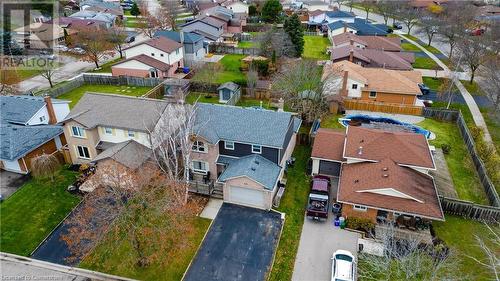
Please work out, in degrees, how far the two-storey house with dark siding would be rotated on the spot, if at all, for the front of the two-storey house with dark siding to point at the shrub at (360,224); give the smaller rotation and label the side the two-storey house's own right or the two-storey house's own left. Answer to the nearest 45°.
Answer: approximately 45° to the two-storey house's own left

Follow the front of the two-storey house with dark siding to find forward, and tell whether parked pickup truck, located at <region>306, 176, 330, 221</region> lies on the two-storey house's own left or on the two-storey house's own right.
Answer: on the two-storey house's own left

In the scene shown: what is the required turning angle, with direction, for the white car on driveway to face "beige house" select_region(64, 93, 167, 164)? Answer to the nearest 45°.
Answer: approximately 90° to its left

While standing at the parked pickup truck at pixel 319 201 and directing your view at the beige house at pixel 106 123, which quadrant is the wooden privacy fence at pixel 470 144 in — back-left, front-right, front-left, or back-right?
back-right

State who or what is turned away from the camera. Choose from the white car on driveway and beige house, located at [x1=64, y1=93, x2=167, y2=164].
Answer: the white car on driveway

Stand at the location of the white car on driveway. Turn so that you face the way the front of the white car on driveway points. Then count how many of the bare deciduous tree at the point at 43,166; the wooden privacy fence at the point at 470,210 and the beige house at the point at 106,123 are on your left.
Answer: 2

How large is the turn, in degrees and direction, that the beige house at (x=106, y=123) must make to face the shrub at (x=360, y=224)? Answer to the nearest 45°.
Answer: approximately 45° to its left

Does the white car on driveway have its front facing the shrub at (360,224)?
yes

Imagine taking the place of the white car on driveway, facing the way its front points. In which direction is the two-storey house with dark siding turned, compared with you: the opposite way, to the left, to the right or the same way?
the opposite way

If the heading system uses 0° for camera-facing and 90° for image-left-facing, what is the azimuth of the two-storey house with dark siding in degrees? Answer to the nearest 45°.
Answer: approximately 0°

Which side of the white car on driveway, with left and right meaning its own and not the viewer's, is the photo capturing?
back

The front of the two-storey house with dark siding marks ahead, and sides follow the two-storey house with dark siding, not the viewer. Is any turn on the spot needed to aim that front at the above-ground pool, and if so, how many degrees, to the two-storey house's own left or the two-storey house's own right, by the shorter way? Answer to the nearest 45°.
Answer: approximately 135° to the two-storey house's own left
